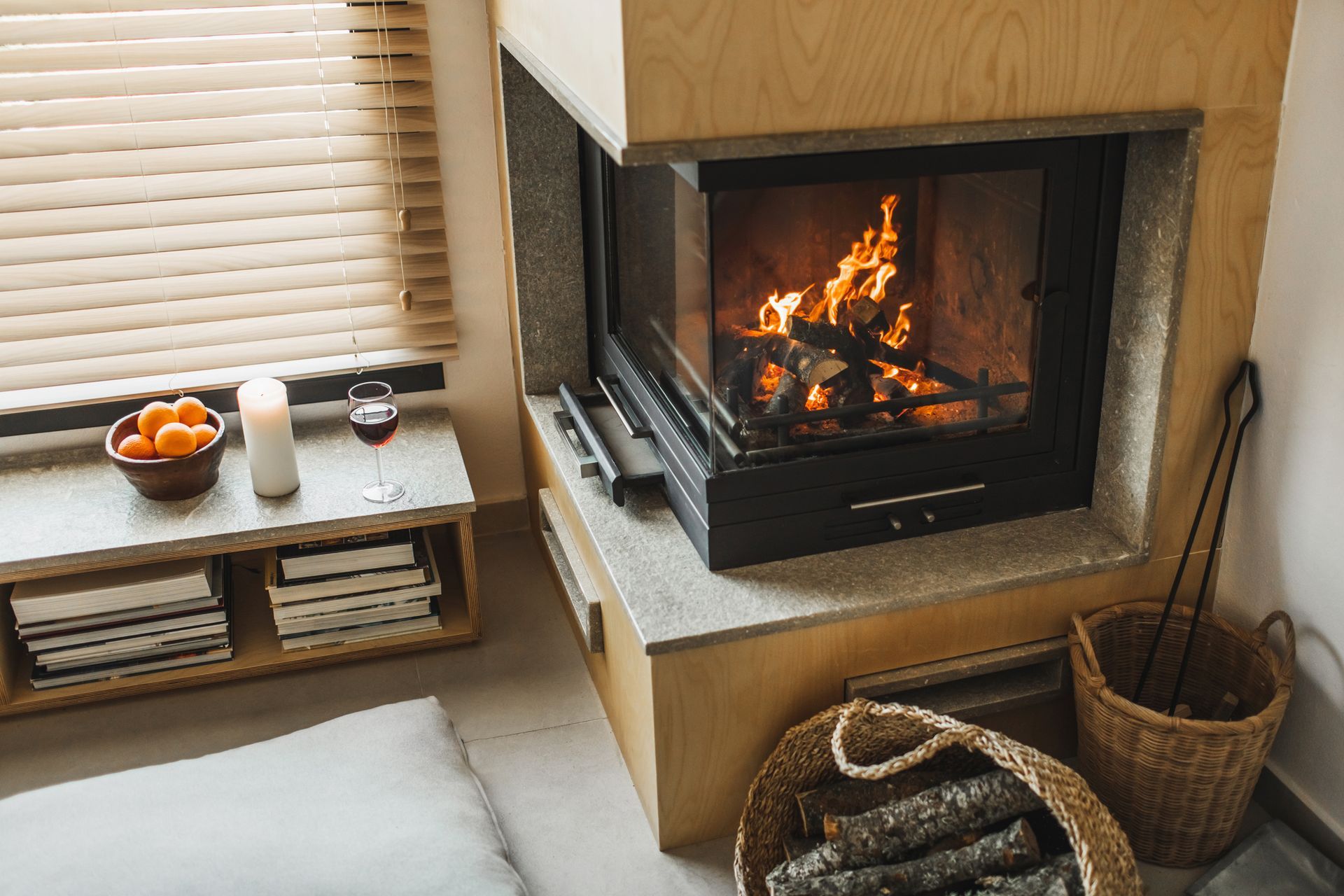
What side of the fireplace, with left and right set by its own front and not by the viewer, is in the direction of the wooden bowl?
right

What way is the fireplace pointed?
toward the camera

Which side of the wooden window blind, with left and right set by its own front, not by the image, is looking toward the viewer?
front

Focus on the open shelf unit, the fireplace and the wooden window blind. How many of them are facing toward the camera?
3

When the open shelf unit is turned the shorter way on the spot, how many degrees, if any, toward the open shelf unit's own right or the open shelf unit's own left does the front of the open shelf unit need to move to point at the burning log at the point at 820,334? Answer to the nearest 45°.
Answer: approximately 45° to the open shelf unit's own left

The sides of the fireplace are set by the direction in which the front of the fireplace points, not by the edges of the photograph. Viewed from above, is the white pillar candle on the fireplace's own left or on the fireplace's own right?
on the fireplace's own right

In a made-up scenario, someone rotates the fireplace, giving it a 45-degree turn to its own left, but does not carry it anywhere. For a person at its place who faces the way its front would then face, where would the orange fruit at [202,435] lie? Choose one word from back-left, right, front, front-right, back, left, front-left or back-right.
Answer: back-right

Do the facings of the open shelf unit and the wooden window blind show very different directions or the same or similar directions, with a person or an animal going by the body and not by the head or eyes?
same or similar directions

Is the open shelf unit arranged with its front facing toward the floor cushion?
yes

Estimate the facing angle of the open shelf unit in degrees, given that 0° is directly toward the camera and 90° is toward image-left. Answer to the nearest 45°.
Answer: approximately 0°

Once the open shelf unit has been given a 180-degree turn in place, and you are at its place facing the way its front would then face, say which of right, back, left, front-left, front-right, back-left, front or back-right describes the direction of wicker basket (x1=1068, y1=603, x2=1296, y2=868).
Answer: back-right
